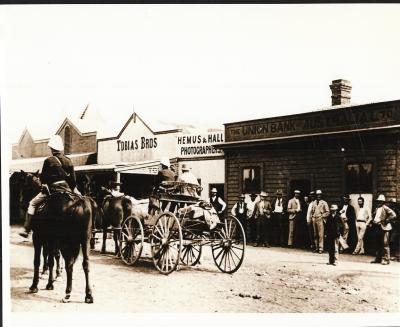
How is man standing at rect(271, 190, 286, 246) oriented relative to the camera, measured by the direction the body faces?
toward the camera

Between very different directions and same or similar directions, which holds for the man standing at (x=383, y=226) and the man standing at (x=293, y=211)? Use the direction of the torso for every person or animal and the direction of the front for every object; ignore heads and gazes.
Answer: same or similar directions

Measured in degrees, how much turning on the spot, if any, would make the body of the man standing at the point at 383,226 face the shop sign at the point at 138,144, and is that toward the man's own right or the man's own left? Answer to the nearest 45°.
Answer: approximately 90° to the man's own right

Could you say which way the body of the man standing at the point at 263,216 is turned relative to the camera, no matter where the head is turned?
toward the camera

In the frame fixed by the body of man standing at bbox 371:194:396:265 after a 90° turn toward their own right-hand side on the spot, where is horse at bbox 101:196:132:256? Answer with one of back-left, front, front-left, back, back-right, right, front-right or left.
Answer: front-left

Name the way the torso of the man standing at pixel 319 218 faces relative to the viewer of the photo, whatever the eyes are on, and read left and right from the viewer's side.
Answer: facing the viewer

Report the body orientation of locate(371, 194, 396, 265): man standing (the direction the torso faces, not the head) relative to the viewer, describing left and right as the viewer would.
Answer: facing the viewer and to the left of the viewer
